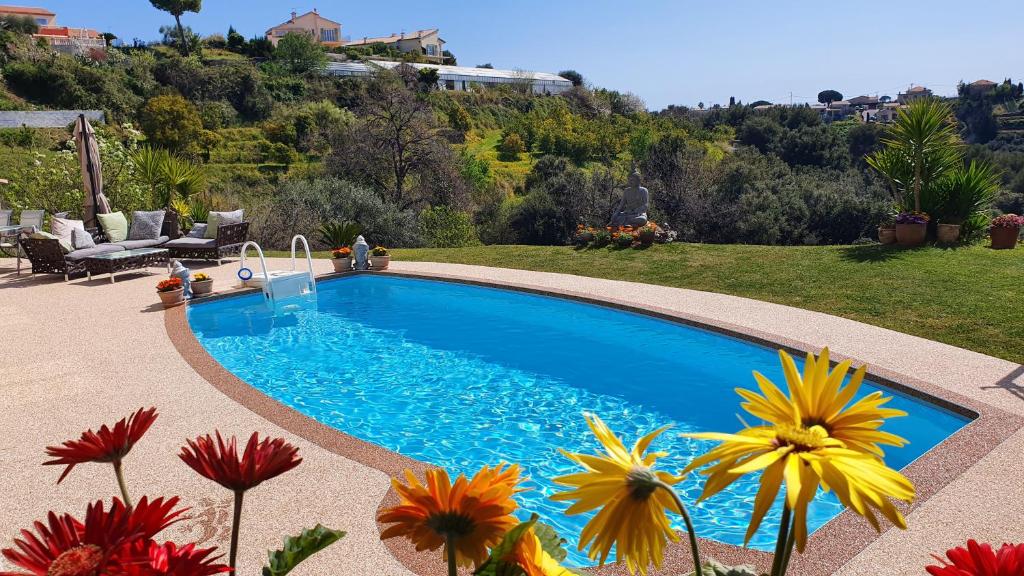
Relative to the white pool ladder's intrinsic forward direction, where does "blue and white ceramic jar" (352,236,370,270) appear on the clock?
The blue and white ceramic jar is roughly at 9 o'clock from the white pool ladder.

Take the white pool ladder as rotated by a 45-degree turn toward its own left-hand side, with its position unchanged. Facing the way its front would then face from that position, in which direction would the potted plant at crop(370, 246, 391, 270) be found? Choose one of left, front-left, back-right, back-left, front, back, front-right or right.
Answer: front-left

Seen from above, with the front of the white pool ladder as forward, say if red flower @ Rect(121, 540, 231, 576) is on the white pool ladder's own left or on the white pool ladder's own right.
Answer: on the white pool ladder's own right

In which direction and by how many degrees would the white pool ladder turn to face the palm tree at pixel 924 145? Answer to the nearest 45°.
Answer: approximately 45° to its left

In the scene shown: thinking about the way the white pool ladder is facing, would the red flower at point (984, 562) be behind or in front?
in front

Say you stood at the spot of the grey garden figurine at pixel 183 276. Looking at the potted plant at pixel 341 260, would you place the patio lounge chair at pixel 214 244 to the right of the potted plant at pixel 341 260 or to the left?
left

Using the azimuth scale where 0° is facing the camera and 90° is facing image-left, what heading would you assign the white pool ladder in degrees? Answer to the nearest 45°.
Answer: approximately 315°

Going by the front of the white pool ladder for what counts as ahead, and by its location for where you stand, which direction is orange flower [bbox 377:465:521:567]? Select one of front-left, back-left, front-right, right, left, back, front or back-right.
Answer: front-right

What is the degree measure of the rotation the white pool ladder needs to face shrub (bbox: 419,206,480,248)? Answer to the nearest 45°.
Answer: approximately 90° to its left

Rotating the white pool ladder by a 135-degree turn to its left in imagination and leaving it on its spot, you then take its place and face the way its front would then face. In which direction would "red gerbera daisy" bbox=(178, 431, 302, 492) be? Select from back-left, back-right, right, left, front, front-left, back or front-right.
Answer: back

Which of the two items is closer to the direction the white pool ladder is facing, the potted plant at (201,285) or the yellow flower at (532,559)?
the yellow flower

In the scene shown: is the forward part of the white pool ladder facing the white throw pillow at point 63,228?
no

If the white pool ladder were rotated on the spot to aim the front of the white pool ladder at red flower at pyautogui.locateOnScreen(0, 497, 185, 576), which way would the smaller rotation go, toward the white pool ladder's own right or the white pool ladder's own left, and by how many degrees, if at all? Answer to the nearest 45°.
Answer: approximately 45° to the white pool ladder's own right

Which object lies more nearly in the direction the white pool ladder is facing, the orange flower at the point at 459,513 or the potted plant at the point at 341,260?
the orange flower
